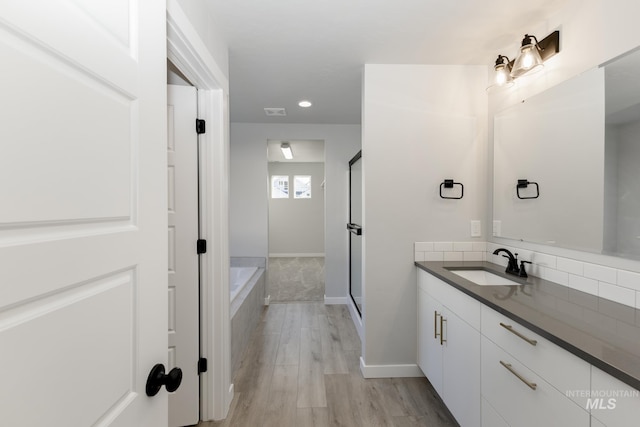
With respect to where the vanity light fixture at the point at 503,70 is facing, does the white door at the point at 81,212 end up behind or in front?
in front

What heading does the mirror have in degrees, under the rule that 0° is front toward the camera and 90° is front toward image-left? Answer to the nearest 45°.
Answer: approximately 45°

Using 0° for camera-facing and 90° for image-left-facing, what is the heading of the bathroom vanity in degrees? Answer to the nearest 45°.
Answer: approximately 45°

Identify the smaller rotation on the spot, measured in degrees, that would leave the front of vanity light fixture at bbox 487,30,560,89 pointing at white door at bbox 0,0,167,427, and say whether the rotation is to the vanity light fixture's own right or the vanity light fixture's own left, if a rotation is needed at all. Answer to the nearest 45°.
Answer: approximately 45° to the vanity light fixture's own left

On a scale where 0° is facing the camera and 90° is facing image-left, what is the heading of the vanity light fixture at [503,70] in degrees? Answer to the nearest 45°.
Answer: approximately 45°
